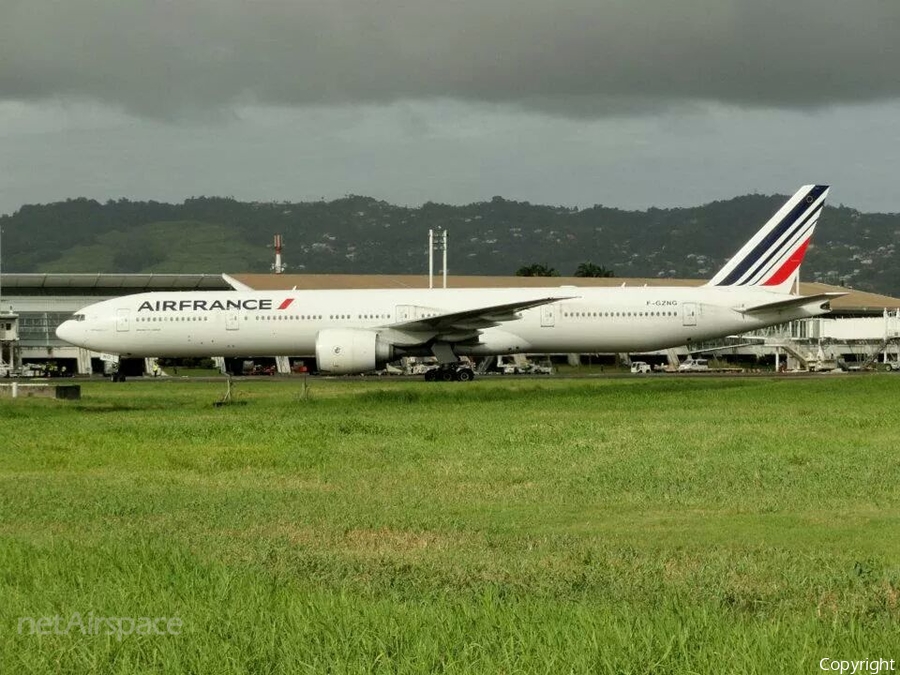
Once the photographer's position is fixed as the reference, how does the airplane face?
facing to the left of the viewer
